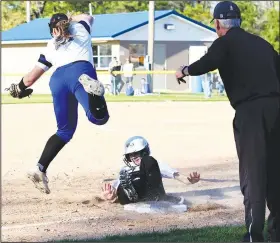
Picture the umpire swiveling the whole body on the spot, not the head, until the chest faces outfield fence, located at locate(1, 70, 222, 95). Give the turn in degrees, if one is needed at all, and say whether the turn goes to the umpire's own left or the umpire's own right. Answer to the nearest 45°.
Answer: approximately 45° to the umpire's own right

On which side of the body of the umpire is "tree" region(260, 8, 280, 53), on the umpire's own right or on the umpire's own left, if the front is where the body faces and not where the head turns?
on the umpire's own right

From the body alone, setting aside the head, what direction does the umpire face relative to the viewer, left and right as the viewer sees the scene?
facing away from the viewer and to the left of the viewer

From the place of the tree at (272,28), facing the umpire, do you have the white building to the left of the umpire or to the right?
right

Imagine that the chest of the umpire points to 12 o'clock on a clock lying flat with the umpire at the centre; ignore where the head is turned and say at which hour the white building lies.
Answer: The white building is roughly at 1 o'clock from the umpire.
